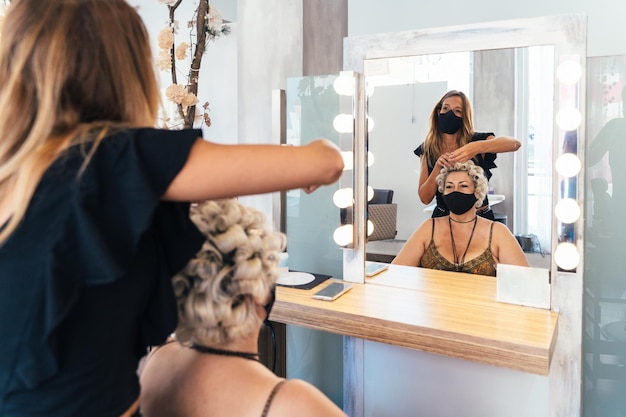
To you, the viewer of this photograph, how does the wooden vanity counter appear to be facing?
facing the viewer and to the left of the viewer

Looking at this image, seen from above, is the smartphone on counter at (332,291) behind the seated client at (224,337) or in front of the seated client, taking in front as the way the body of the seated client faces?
in front

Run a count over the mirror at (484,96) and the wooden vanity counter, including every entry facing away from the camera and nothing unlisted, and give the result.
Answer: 0

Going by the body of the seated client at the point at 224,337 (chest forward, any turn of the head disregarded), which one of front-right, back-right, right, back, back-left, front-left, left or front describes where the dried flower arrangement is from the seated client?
front-left

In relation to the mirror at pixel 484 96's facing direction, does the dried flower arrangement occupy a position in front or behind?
in front

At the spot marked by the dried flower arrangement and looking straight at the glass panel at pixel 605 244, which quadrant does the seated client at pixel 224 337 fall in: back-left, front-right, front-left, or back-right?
front-right

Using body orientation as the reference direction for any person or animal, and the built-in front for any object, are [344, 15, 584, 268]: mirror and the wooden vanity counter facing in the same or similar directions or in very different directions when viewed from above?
same or similar directions

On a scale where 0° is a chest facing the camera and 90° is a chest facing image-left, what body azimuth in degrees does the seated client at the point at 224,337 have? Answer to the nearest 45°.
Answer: approximately 225°

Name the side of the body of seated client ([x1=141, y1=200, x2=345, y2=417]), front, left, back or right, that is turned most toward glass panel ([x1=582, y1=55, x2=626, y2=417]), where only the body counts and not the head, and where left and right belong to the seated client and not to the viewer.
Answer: front

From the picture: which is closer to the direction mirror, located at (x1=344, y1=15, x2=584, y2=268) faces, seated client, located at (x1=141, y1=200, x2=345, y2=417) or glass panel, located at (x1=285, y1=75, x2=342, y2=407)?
the seated client

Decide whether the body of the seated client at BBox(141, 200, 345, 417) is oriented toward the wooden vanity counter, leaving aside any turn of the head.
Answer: yes

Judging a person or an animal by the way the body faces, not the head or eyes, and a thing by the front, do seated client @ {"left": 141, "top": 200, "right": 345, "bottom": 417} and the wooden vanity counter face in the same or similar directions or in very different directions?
very different directions

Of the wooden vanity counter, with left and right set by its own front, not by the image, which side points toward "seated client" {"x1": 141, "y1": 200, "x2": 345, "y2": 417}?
front

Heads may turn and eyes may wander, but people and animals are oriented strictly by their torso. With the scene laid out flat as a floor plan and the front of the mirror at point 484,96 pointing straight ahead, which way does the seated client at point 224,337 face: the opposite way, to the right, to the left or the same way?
the opposite way
